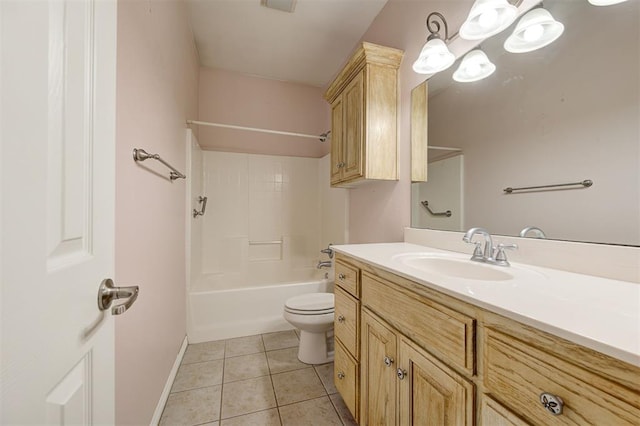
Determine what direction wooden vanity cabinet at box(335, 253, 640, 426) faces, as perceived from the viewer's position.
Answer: facing the viewer and to the left of the viewer

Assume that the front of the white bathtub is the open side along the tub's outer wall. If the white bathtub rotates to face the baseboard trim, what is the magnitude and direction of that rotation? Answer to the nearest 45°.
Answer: approximately 45° to its right

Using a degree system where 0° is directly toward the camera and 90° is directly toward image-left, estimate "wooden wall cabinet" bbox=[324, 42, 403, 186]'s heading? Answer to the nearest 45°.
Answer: approximately 45°

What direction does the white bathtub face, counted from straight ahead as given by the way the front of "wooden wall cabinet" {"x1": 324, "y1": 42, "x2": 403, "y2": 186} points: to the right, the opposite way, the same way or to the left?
to the left

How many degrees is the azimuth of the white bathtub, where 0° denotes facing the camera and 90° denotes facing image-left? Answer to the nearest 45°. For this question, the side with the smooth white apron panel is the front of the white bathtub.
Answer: approximately 0°

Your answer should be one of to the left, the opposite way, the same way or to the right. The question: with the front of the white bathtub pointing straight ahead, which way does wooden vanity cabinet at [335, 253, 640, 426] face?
to the right

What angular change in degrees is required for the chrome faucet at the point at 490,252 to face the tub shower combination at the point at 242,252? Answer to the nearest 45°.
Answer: approximately 45° to its right

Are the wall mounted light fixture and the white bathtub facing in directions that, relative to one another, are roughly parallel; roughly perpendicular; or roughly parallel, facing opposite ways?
roughly perpendicular

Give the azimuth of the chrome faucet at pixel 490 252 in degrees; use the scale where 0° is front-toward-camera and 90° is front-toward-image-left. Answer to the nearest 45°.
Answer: approximately 45°
